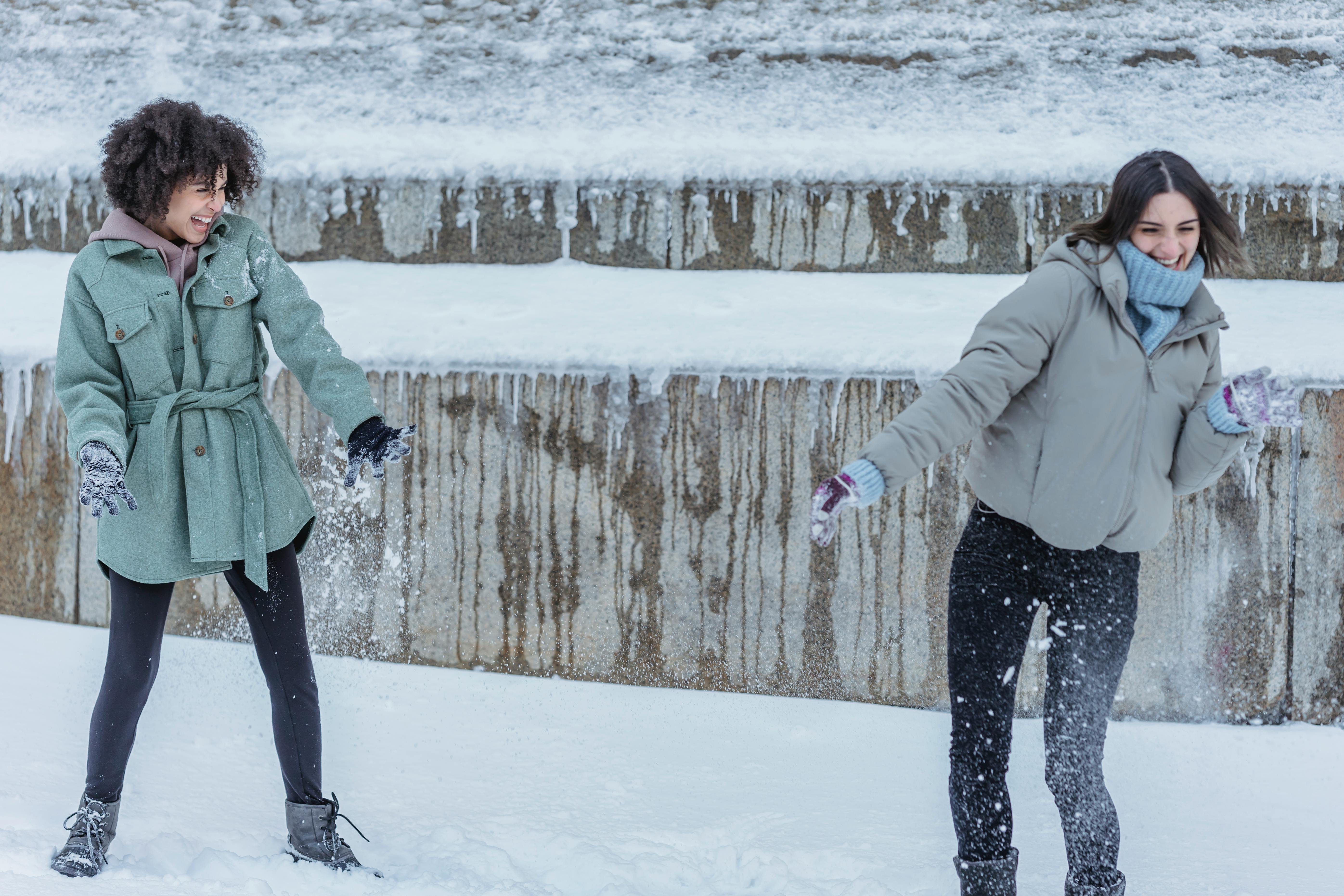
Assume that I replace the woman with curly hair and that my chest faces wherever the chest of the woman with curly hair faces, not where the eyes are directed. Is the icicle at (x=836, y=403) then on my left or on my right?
on my left

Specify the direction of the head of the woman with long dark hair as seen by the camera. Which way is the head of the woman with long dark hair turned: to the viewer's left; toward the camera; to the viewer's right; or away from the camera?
toward the camera

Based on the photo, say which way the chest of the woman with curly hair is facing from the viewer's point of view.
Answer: toward the camera

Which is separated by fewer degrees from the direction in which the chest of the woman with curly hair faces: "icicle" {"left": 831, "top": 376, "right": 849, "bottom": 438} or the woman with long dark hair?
the woman with long dark hair

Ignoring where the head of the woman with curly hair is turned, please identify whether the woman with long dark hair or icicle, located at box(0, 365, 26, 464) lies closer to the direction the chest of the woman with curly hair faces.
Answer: the woman with long dark hair

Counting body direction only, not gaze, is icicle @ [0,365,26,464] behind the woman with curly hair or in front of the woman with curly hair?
behind

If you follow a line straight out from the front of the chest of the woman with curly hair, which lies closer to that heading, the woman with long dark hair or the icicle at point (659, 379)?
the woman with long dark hair

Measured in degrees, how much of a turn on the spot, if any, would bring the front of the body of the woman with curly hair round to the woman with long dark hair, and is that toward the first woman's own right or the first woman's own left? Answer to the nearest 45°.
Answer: approximately 45° to the first woman's own left

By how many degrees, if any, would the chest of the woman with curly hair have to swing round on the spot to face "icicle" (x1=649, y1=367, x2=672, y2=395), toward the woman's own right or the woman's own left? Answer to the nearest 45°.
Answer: approximately 135° to the woman's own left
